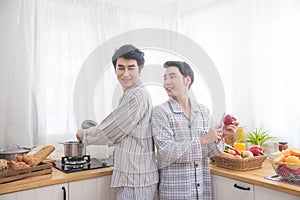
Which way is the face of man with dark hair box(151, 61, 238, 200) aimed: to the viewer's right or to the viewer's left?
to the viewer's left

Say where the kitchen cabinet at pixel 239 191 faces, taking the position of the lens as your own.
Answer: facing the viewer and to the left of the viewer

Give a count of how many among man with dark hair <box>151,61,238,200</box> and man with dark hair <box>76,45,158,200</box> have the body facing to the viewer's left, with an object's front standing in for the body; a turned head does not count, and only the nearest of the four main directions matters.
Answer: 1

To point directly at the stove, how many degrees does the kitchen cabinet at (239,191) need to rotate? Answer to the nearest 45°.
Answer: approximately 45° to its right

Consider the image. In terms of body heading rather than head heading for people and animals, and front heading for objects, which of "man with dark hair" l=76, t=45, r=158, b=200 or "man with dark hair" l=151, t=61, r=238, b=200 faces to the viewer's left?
"man with dark hair" l=76, t=45, r=158, b=200

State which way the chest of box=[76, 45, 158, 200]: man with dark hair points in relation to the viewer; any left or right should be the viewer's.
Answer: facing to the left of the viewer

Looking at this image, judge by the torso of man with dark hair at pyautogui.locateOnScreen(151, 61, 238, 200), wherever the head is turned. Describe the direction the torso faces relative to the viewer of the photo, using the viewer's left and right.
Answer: facing the viewer and to the right of the viewer

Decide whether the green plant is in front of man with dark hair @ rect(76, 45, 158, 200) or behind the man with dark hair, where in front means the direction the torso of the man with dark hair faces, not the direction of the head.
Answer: behind
